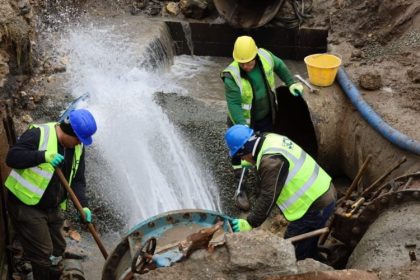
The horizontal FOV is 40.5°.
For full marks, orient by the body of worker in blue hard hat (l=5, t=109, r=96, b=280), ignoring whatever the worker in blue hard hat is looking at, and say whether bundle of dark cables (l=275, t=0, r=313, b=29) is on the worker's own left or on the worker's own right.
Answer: on the worker's own left

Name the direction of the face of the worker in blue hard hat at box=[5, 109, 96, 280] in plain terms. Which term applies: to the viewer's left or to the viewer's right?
to the viewer's right

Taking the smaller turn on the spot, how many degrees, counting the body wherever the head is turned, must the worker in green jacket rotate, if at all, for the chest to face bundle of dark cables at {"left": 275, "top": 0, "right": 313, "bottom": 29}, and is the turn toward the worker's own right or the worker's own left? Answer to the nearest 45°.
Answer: approximately 180°

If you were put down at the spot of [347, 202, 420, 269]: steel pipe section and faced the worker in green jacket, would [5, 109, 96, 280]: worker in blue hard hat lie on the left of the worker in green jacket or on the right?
left

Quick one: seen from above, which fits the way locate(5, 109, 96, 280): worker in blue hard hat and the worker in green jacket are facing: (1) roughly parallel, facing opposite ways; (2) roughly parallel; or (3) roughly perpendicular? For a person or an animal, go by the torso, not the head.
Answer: roughly perpendicular

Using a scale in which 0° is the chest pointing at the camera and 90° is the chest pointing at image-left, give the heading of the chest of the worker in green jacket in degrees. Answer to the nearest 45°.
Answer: approximately 0°

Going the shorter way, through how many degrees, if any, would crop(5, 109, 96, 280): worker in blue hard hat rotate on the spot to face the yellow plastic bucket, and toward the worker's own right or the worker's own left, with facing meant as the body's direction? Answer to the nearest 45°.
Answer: approximately 45° to the worker's own left

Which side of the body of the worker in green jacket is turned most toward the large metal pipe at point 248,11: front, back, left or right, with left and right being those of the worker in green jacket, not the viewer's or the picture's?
back

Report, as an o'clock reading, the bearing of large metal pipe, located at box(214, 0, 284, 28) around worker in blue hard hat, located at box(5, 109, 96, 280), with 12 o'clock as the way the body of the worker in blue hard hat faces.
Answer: The large metal pipe is roughly at 9 o'clock from the worker in blue hard hat.

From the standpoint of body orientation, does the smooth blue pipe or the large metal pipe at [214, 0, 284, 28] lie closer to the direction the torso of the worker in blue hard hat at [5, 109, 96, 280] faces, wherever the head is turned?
the smooth blue pipe

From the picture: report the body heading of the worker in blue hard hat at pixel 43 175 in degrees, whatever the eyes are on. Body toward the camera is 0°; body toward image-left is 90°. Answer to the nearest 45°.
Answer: approximately 315°
